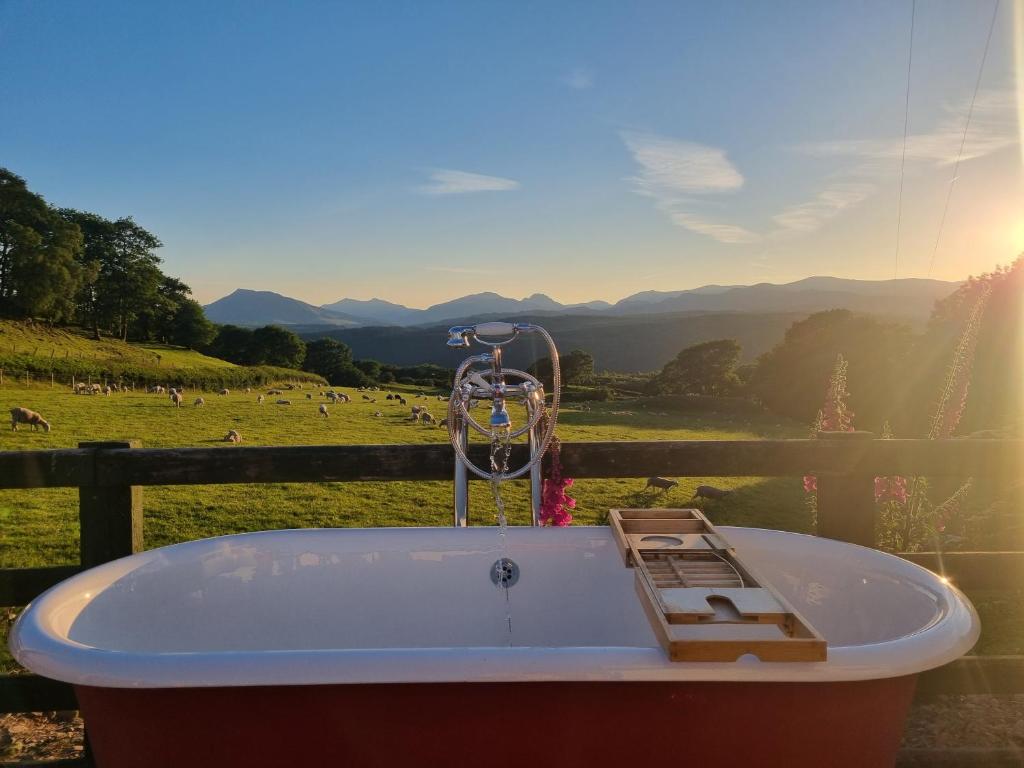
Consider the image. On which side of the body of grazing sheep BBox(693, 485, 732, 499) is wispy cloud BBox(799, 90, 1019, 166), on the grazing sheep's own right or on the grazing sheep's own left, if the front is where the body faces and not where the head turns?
on the grazing sheep's own right

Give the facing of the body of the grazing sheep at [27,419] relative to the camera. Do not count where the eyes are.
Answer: to the viewer's right
